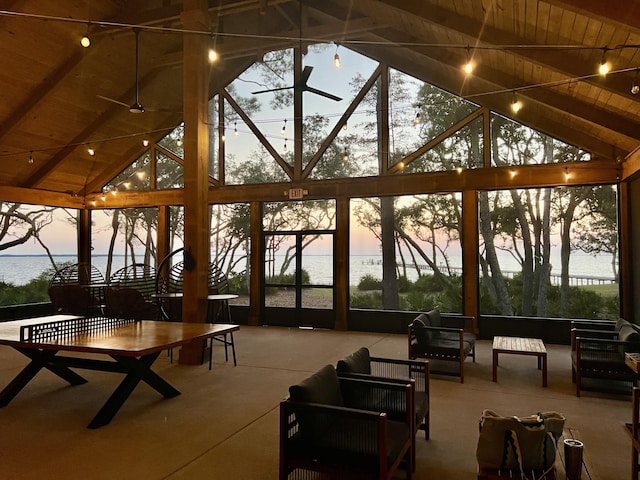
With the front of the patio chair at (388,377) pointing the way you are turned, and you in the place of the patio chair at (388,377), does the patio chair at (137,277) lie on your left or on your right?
on your left

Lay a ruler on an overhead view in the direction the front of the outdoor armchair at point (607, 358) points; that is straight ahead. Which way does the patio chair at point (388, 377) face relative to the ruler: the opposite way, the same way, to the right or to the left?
the opposite way

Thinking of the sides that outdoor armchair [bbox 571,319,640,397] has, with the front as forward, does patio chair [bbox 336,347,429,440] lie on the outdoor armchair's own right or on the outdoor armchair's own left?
on the outdoor armchair's own left

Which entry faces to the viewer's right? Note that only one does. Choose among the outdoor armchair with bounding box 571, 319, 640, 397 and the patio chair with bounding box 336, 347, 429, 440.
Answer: the patio chair

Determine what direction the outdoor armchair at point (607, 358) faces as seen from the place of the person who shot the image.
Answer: facing to the left of the viewer

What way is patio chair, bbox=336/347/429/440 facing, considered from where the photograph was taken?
facing to the right of the viewer

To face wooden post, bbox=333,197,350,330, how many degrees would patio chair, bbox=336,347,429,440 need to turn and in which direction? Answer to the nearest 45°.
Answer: approximately 90° to its left

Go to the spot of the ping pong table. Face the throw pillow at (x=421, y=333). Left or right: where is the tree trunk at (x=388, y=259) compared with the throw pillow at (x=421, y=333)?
left

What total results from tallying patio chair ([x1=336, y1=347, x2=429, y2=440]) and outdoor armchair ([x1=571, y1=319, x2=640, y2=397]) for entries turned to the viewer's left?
1

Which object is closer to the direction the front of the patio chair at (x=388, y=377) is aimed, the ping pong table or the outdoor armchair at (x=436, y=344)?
the outdoor armchair
